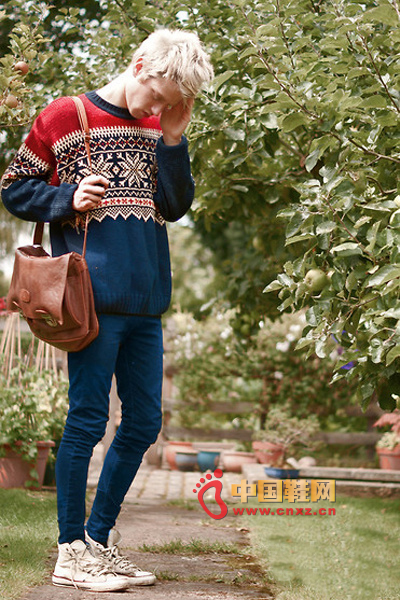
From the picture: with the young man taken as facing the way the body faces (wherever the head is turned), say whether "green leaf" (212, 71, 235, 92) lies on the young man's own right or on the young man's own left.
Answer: on the young man's own left

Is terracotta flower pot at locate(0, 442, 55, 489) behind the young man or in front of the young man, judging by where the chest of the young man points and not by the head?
behind

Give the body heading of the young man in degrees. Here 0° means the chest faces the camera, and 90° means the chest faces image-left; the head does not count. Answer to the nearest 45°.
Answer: approximately 315°

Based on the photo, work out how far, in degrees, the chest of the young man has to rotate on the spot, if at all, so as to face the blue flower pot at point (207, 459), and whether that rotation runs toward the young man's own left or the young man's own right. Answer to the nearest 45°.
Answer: approximately 135° to the young man's own left

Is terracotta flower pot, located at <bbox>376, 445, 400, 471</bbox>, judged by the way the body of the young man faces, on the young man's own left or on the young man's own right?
on the young man's own left

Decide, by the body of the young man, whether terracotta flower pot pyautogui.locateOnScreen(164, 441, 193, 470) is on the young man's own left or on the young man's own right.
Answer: on the young man's own left

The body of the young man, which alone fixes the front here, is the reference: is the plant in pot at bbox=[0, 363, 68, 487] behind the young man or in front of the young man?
behind

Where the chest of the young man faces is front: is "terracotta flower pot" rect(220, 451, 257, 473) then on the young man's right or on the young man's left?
on the young man's left
